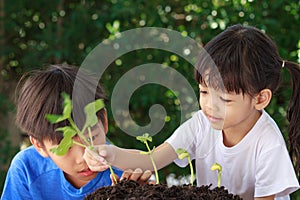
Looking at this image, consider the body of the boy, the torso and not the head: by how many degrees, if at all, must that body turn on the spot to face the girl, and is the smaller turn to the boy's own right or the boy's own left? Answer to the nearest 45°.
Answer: approximately 45° to the boy's own left

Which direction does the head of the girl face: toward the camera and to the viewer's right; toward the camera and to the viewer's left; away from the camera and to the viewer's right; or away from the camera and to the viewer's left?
toward the camera and to the viewer's left

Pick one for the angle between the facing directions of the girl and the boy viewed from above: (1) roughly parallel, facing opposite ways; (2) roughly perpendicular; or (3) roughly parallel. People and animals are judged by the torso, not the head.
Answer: roughly perpendicular

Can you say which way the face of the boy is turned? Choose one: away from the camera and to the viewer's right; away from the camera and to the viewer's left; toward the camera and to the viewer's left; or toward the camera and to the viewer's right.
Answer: toward the camera and to the viewer's right

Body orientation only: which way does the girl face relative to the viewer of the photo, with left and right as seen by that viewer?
facing the viewer and to the left of the viewer

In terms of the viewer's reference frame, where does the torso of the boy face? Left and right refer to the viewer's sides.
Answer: facing the viewer and to the right of the viewer

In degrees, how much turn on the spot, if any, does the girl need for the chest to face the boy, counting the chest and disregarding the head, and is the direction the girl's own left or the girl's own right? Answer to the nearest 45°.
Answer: approximately 45° to the girl's own right

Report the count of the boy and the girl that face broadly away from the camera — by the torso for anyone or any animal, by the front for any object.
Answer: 0
